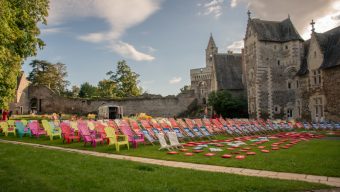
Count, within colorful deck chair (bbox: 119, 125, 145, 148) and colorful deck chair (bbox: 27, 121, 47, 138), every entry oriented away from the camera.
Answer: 0

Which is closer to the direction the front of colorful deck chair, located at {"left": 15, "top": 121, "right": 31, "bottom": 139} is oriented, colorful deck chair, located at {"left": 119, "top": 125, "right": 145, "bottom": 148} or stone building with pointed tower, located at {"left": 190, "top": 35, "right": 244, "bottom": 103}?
the colorful deck chair
